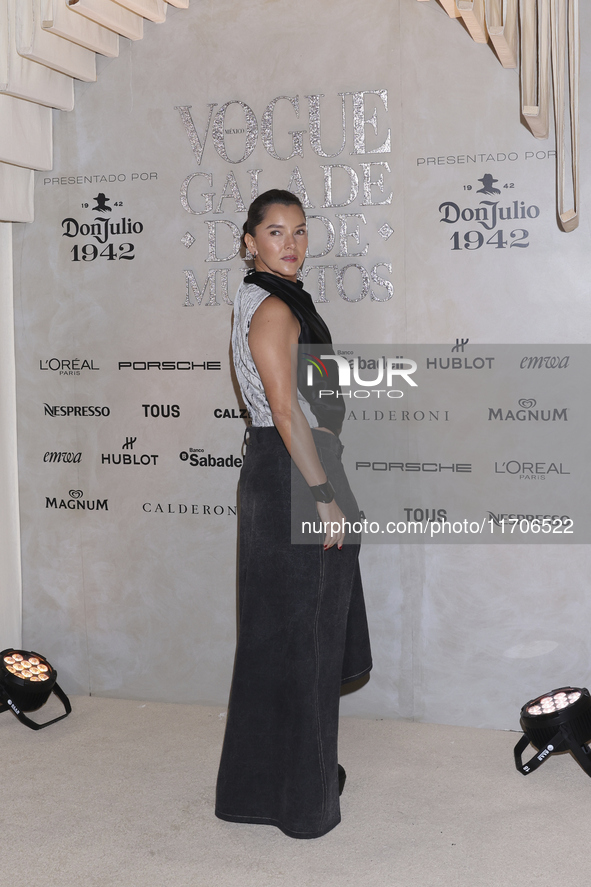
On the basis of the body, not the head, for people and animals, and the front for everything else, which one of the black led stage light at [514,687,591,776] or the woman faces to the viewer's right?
the woman

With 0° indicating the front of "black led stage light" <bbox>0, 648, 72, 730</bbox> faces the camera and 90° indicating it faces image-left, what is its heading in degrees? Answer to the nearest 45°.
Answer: approximately 315°

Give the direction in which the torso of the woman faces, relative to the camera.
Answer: to the viewer's right

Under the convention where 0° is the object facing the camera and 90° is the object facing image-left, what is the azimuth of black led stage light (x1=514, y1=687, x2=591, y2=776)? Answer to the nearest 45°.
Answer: approximately 45°

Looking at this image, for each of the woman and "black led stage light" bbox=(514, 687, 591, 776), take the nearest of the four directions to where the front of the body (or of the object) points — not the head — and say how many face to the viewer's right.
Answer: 1

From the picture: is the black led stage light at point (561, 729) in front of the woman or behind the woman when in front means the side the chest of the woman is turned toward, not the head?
in front
